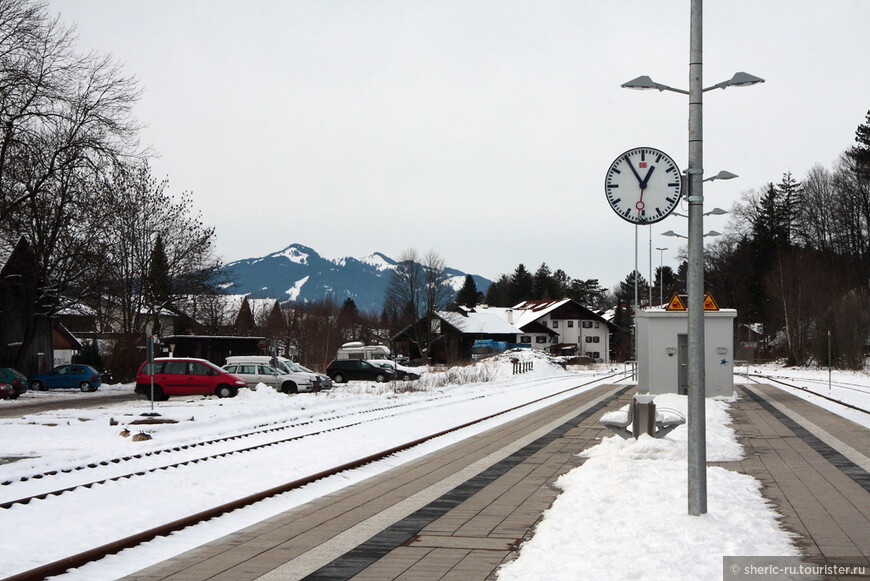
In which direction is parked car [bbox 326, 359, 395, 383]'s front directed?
to the viewer's right

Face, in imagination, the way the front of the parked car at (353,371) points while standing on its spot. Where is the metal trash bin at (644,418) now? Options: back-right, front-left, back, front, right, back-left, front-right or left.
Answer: right

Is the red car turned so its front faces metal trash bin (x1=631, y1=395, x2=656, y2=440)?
no

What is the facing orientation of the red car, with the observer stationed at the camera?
facing to the right of the viewer

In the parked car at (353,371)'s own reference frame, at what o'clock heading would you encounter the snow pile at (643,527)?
The snow pile is roughly at 3 o'clock from the parked car.

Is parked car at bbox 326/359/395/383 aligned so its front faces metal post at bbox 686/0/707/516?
no

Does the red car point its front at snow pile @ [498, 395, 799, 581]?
no

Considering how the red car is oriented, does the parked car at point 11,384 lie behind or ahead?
behind

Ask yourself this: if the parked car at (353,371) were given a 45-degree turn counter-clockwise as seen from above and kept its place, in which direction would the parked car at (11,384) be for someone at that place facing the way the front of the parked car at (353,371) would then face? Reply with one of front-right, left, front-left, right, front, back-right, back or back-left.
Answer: back
